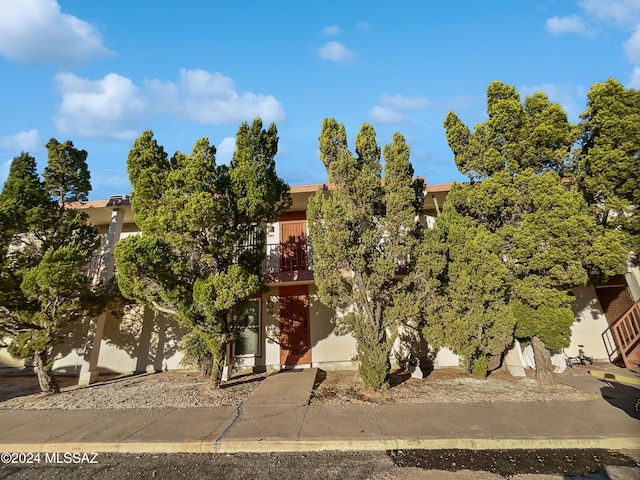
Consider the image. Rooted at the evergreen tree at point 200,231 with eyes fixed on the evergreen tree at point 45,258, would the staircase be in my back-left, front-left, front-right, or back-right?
back-right

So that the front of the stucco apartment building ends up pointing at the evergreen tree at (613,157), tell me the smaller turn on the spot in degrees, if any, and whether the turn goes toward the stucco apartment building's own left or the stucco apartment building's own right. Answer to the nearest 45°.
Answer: approximately 45° to the stucco apartment building's own left

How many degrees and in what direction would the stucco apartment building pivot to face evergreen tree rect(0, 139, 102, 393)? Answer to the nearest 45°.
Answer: approximately 45° to its right

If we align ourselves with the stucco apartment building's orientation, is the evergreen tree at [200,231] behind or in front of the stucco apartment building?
in front

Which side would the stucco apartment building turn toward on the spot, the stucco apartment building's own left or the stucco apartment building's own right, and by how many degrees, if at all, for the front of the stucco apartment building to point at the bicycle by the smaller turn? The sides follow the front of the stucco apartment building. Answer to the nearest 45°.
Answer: approximately 90° to the stucco apartment building's own left

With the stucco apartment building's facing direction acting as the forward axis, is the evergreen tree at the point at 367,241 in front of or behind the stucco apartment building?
in front

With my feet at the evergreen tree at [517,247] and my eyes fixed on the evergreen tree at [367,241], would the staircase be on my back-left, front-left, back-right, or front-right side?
back-right

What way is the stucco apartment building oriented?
toward the camera
